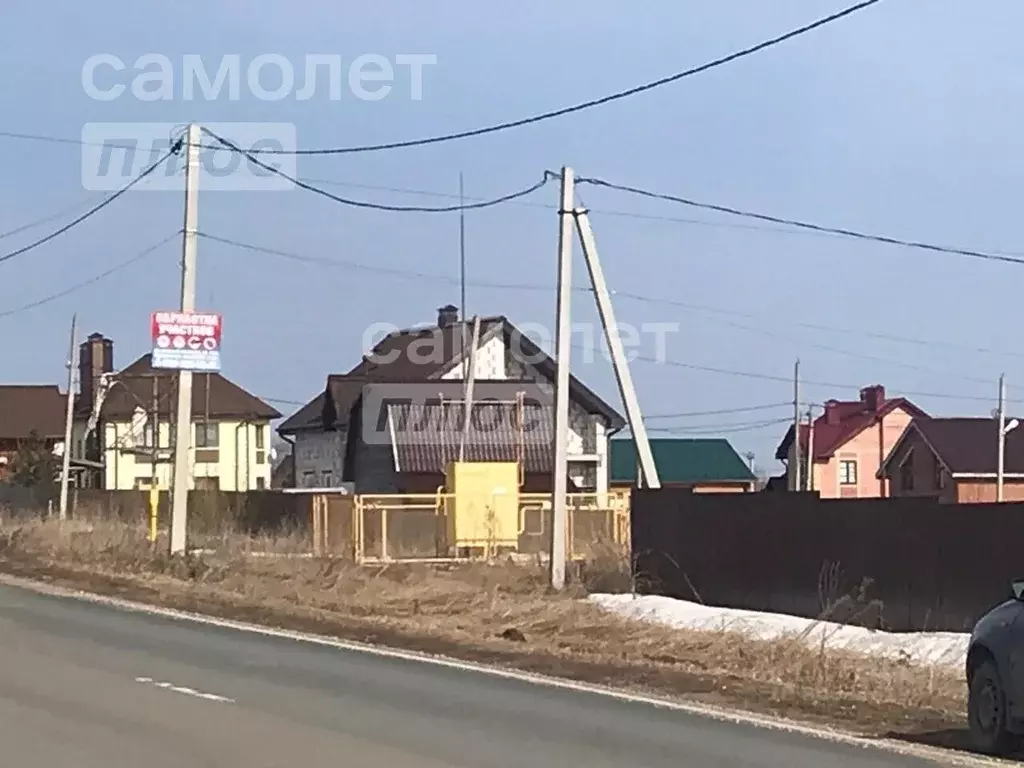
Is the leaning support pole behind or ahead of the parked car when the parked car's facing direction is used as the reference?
ahead

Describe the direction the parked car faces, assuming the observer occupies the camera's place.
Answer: facing away from the viewer and to the left of the viewer

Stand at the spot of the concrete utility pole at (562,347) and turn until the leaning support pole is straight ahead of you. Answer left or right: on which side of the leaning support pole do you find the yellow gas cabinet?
left

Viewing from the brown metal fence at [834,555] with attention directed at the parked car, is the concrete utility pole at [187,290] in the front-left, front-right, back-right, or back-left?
back-right

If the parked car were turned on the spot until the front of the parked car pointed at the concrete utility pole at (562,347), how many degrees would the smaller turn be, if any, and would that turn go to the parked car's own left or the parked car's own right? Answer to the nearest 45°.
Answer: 0° — it already faces it

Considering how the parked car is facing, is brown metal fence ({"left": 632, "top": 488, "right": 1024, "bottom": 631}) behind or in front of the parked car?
in front

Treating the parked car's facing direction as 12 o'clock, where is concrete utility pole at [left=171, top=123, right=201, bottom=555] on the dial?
The concrete utility pole is roughly at 12 o'clock from the parked car.

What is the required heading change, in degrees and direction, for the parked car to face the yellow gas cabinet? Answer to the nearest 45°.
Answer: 0° — it already faces it
